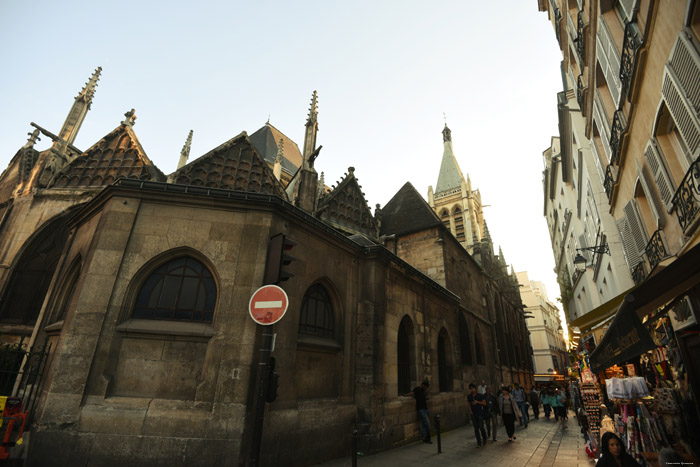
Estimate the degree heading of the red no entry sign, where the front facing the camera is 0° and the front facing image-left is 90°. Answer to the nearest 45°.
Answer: approximately 0°

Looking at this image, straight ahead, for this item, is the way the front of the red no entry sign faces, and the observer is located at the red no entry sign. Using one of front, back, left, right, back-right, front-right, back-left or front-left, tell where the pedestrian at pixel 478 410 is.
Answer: back-left

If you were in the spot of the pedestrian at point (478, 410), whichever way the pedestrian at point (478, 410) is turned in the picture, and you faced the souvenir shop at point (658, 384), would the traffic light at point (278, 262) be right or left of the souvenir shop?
right

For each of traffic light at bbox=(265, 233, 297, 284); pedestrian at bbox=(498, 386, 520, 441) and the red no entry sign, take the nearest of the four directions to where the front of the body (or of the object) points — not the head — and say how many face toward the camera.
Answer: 2

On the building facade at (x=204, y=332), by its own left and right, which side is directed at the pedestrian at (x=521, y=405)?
left
